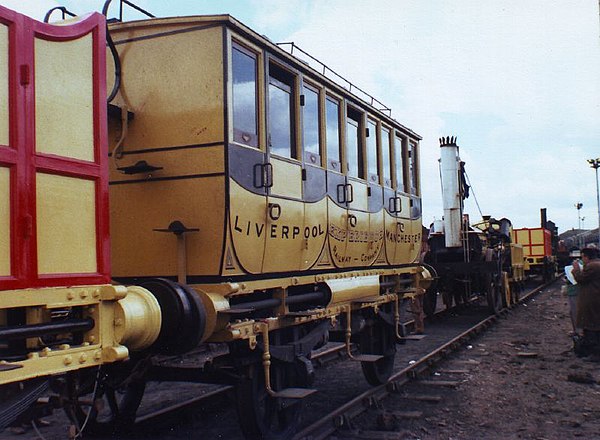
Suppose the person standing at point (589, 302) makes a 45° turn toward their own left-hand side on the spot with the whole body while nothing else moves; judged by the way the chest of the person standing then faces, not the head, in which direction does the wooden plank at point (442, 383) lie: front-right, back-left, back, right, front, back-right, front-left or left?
front

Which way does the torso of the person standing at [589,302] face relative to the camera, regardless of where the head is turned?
to the viewer's left

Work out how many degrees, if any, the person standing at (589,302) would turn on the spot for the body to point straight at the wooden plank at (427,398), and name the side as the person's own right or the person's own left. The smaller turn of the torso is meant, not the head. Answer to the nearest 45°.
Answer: approximately 45° to the person's own left
